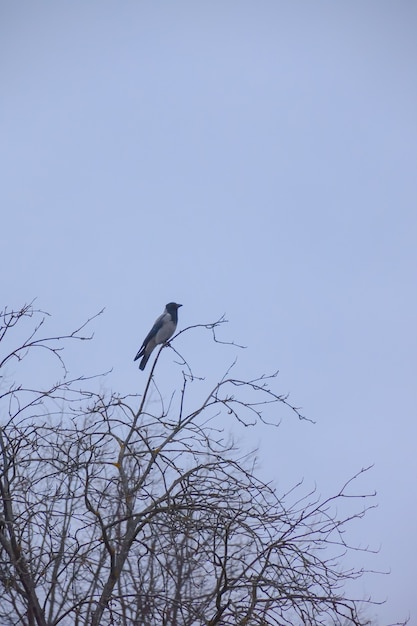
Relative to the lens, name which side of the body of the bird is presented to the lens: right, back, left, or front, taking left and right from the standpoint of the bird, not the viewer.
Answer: right
